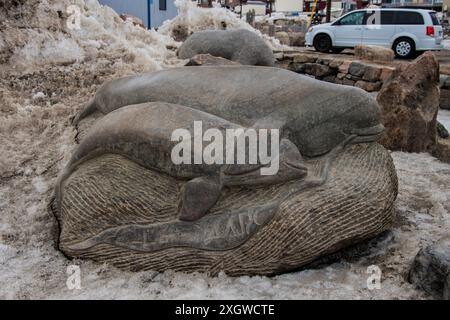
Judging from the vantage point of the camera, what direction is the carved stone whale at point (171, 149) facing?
facing to the right of the viewer

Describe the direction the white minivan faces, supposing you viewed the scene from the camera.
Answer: facing to the left of the viewer

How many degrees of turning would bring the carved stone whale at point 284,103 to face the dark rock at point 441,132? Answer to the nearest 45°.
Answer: approximately 45° to its left

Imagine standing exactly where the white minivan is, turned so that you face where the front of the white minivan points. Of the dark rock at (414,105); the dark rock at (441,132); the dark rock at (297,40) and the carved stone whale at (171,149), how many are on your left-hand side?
3

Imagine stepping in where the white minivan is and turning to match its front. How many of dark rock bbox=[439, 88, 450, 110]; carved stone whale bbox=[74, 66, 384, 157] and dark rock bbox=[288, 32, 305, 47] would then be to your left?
2

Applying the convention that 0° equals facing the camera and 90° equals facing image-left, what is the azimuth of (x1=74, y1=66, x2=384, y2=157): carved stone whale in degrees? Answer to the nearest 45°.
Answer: approximately 270°

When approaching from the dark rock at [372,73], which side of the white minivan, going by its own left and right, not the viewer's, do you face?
left

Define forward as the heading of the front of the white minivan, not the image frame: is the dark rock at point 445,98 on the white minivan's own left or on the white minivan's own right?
on the white minivan's own left
